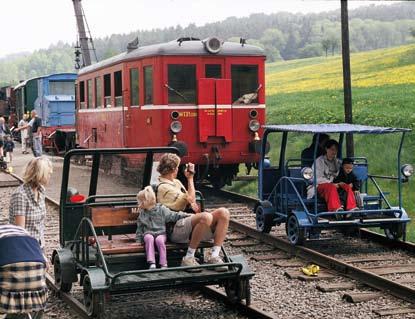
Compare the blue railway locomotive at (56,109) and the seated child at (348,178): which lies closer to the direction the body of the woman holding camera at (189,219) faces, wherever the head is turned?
the seated child

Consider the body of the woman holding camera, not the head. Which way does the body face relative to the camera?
to the viewer's right

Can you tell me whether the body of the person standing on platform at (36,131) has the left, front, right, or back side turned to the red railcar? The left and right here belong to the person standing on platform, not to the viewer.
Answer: left

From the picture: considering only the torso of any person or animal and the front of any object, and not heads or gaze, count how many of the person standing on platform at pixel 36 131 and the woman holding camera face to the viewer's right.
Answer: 1

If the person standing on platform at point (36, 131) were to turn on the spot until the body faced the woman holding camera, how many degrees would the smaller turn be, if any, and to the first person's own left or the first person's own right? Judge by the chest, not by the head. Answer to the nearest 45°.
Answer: approximately 90° to the first person's own left

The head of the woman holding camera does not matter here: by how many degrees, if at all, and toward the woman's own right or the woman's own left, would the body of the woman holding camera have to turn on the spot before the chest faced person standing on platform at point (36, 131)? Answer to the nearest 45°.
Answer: approximately 90° to the woman's own left

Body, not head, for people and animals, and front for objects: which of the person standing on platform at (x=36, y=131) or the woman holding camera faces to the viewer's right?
the woman holding camera

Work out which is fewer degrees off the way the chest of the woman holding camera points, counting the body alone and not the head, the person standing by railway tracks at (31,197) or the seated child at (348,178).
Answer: the seated child

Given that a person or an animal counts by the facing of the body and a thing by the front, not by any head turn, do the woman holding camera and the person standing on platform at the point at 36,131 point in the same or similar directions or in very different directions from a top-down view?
very different directions
